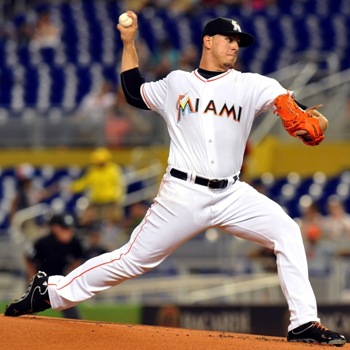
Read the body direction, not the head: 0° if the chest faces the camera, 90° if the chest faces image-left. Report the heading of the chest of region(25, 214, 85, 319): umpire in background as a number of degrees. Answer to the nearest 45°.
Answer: approximately 315°

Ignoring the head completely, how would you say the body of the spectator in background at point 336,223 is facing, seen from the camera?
toward the camera

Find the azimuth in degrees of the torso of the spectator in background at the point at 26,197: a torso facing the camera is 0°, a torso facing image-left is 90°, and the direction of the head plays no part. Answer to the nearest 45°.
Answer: approximately 315°

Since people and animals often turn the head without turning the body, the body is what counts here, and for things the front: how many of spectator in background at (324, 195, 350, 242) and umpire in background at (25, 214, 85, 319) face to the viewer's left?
0

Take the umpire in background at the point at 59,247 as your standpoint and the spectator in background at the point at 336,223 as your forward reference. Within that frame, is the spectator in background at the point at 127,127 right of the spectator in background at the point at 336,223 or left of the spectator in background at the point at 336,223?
left

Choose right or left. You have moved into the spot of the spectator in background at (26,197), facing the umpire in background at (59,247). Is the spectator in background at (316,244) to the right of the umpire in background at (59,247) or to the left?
left

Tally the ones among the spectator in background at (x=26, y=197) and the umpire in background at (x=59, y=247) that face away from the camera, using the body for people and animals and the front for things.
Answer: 0

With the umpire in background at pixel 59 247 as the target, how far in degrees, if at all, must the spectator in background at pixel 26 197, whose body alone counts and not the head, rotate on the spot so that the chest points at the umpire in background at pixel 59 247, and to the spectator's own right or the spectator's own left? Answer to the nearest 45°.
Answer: approximately 45° to the spectator's own right

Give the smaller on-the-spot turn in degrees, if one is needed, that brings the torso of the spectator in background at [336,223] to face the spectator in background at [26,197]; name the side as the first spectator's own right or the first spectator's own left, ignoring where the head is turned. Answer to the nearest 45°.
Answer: approximately 90° to the first spectator's own right

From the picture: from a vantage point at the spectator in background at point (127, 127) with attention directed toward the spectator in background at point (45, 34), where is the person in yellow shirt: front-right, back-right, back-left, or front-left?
back-left

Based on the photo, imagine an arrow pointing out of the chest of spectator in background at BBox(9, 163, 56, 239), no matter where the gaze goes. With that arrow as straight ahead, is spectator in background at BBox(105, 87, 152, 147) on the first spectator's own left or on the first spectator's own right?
on the first spectator's own left
